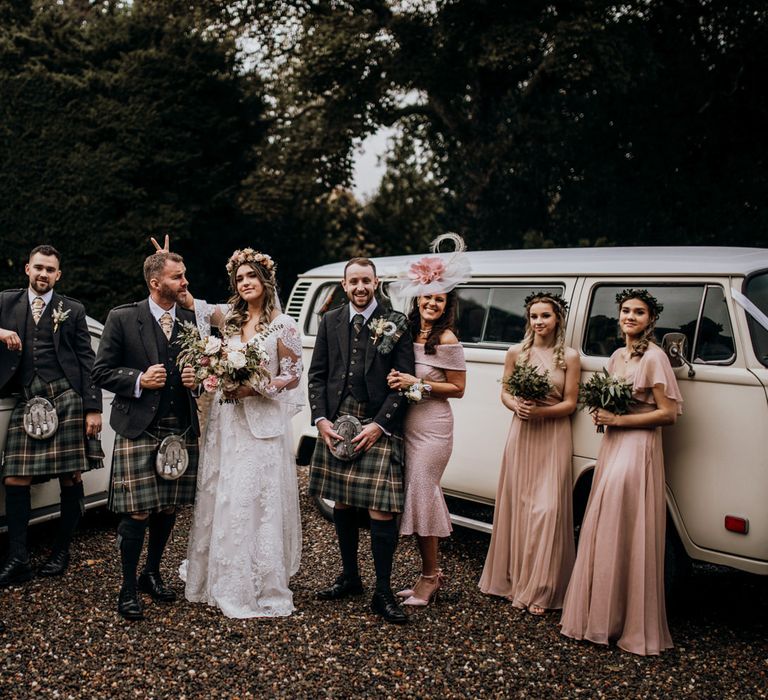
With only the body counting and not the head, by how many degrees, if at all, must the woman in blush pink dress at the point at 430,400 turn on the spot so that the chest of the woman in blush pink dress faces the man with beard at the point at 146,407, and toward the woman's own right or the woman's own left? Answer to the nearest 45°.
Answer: approximately 45° to the woman's own right

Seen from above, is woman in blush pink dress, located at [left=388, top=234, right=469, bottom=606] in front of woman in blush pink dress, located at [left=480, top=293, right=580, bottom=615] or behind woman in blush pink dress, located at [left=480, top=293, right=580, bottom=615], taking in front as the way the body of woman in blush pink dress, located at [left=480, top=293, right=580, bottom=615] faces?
in front

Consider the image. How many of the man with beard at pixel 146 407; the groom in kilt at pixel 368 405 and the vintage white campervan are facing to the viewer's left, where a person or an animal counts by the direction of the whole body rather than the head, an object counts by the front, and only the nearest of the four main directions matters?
0

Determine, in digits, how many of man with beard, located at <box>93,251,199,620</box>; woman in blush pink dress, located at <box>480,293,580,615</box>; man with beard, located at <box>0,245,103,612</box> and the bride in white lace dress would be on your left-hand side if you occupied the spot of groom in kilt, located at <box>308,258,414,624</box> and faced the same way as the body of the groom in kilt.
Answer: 1

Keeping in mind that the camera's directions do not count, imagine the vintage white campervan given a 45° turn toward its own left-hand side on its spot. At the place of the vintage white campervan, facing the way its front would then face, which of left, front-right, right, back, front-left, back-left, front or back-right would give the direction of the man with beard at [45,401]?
back

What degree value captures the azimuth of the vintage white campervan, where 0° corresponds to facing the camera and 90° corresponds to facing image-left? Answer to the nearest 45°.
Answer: approximately 315°

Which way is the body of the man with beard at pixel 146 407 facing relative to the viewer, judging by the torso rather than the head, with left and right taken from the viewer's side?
facing the viewer and to the right of the viewer

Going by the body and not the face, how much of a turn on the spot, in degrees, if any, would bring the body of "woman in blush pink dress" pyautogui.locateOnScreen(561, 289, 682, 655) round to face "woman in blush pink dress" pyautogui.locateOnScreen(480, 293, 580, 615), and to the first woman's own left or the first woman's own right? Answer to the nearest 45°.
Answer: approximately 90° to the first woman's own right

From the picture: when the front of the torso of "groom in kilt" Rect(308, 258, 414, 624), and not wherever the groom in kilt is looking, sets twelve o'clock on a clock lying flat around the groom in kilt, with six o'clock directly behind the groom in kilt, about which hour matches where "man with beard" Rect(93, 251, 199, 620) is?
The man with beard is roughly at 3 o'clock from the groom in kilt.

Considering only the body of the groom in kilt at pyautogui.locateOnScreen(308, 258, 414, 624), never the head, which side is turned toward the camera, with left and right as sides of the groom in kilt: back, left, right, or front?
front
